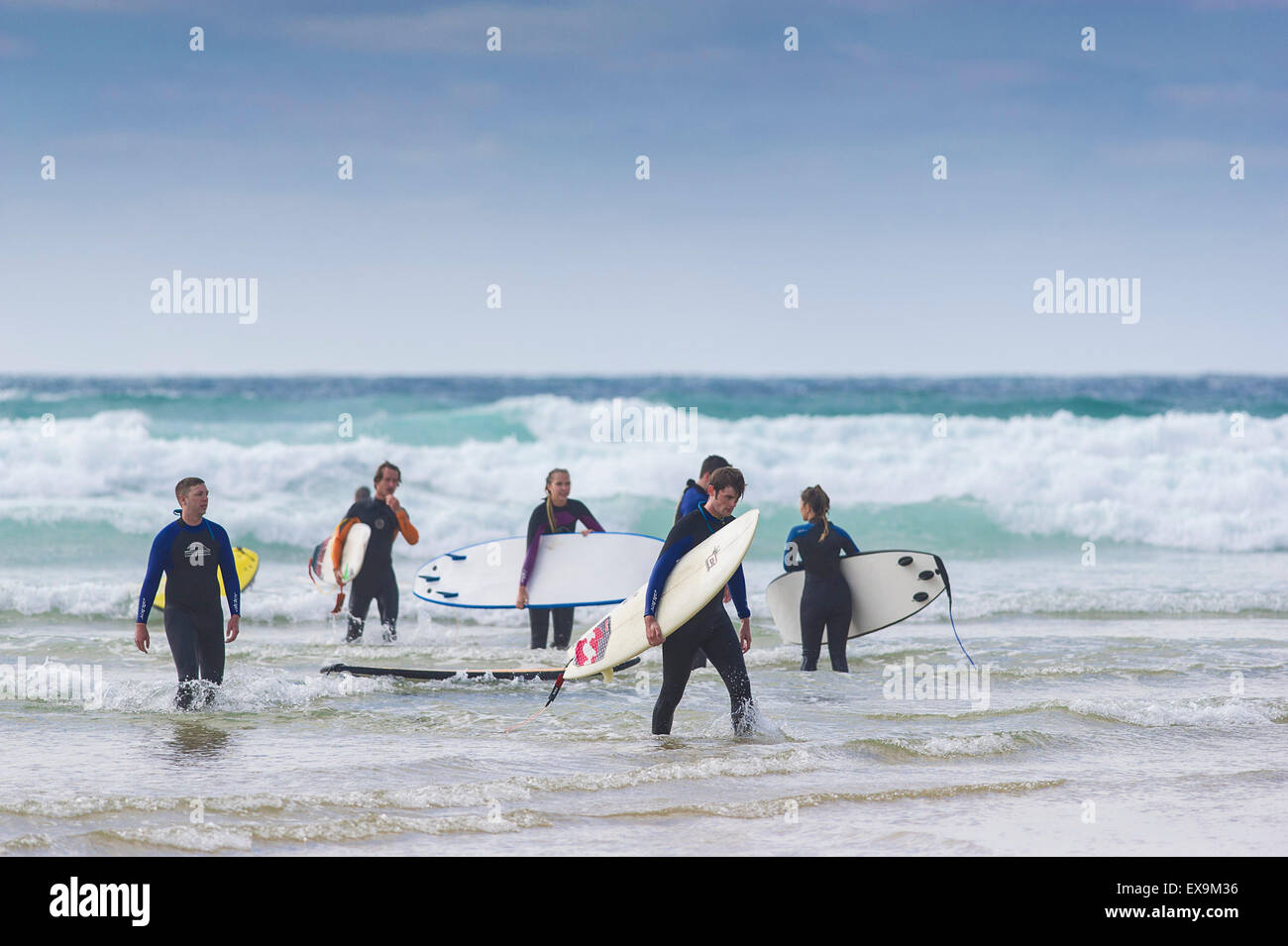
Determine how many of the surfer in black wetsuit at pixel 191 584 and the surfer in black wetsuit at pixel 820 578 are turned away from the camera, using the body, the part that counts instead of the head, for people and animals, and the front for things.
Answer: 1

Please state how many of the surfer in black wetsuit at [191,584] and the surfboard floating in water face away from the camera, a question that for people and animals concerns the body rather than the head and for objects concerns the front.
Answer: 0

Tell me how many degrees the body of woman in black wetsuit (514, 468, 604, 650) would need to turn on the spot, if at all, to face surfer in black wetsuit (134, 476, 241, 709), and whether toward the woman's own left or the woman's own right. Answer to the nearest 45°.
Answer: approximately 90° to the woman's own right

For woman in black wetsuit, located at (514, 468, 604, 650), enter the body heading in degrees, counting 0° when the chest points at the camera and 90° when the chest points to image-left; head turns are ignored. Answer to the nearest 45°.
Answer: approximately 315°

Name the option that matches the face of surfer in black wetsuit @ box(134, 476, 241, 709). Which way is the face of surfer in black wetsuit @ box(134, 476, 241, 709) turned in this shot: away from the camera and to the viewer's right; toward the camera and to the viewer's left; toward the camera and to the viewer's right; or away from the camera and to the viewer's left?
toward the camera and to the viewer's right

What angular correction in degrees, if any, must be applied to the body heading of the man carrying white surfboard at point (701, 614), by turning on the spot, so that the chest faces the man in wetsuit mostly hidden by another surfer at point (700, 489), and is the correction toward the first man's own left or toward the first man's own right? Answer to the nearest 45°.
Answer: approximately 135° to the first man's own left

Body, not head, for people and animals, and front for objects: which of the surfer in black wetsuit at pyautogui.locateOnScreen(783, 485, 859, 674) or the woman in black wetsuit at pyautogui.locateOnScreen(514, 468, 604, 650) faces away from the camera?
the surfer in black wetsuit

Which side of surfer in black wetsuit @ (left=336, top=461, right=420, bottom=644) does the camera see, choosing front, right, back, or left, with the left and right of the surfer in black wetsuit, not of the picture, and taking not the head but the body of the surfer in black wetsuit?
front

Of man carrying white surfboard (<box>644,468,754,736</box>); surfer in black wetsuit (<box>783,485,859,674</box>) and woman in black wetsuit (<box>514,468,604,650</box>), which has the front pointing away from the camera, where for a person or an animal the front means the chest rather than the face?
the surfer in black wetsuit

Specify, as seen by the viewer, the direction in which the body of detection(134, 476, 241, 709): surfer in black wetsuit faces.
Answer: toward the camera

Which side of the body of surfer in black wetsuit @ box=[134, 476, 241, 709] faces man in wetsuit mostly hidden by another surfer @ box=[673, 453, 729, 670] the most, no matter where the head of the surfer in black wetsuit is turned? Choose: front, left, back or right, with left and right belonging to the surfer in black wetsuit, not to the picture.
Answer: left

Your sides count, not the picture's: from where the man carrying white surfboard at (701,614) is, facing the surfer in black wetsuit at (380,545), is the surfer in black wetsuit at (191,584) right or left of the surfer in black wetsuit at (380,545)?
left

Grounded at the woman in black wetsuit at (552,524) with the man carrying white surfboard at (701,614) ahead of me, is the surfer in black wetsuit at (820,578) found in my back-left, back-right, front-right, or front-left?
front-left
